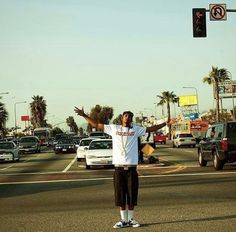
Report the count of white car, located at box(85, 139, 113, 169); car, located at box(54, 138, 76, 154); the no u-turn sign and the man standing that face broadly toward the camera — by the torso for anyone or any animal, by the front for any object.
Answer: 4

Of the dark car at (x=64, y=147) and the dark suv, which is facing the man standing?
the dark car

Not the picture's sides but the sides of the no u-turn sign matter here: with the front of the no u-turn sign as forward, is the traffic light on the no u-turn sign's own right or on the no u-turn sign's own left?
on the no u-turn sign's own right

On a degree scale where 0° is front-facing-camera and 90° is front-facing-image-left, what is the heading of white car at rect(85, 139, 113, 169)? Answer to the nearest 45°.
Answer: approximately 0°

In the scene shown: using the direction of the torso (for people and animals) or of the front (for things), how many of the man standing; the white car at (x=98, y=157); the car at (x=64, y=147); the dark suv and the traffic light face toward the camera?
4

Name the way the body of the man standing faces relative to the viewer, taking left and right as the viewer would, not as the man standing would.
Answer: facing the viewer

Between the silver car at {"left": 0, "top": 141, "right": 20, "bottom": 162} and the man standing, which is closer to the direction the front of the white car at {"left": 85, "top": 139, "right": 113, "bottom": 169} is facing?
the man standing

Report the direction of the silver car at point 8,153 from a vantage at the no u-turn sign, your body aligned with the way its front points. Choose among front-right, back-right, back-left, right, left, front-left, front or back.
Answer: back-right

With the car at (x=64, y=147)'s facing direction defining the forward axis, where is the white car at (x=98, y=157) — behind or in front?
in front

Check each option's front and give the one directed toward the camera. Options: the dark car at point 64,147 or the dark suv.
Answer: the dark car

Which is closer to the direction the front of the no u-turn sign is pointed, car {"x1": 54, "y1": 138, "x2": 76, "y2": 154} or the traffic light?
the traffic light

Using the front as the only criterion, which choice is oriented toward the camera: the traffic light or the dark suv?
the traffic light

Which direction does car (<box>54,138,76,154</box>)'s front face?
toward the camera

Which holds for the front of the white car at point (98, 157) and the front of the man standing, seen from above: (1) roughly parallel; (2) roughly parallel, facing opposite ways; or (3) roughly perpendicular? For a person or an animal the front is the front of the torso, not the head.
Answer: roughly parallel
